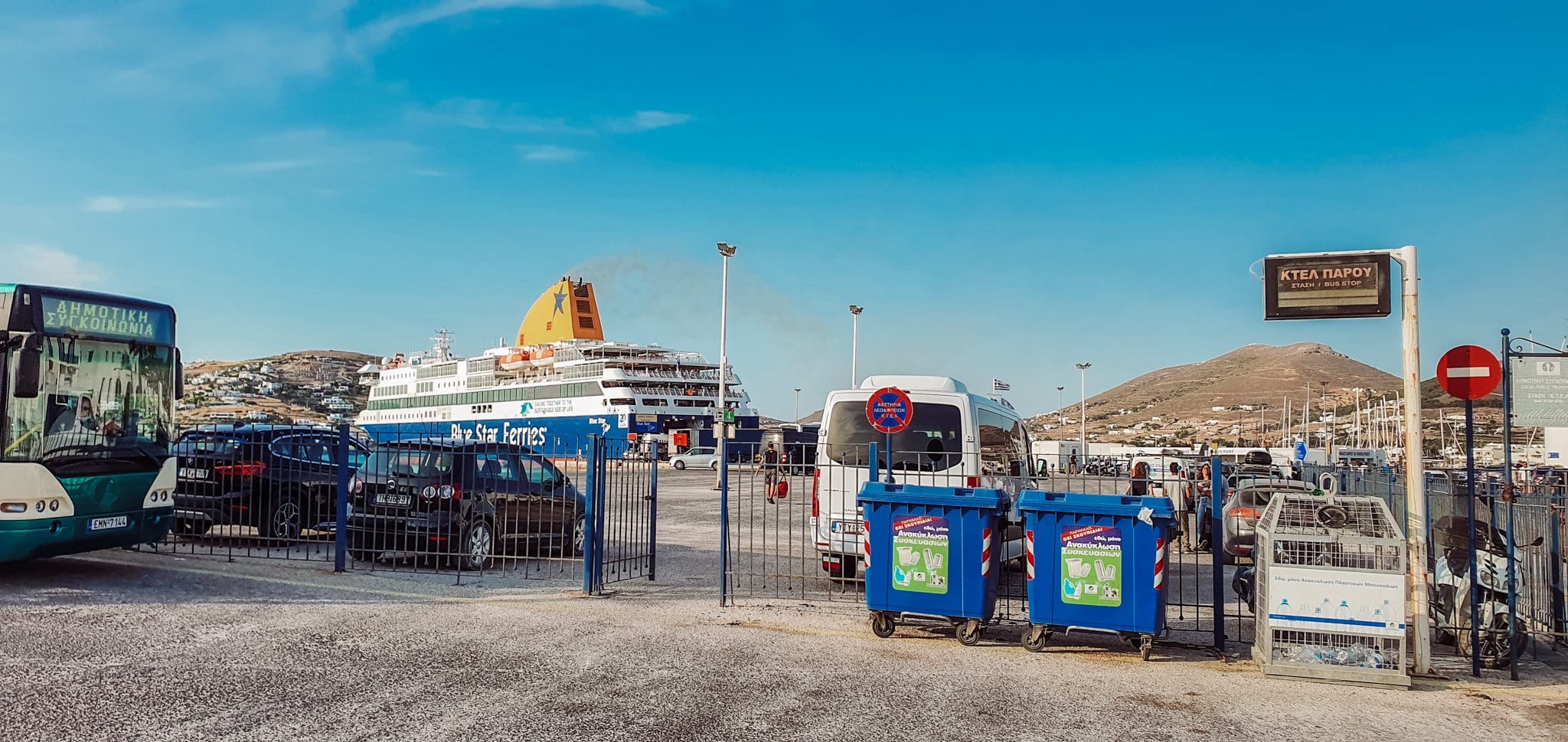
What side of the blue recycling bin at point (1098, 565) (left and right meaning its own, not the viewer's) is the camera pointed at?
front

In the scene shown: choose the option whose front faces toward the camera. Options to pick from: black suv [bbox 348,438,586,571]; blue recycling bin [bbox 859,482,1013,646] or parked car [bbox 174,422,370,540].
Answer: the blue recycling bin

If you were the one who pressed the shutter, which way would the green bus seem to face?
facing the viewer and to the right of the viewer

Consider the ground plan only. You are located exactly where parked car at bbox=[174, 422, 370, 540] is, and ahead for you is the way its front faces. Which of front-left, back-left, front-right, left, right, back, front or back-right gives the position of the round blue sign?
right

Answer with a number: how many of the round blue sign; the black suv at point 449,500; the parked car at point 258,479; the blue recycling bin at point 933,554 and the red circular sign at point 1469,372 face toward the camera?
3

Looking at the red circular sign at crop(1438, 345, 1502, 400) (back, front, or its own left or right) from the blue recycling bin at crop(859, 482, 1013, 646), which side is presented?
right

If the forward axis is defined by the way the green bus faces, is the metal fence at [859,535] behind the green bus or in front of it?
in front

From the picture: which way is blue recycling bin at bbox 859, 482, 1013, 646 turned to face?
toward the camera

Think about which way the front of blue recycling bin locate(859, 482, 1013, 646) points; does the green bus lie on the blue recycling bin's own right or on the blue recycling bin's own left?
on the blue recycling bin's own right

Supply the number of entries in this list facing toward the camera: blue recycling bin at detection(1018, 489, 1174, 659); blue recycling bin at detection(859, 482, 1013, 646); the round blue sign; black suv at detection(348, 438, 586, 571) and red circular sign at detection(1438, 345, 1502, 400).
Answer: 4

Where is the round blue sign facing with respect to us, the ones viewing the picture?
facing the viewer

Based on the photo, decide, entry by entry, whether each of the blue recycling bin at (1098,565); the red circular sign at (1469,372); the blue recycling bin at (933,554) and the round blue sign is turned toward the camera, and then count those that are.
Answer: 4

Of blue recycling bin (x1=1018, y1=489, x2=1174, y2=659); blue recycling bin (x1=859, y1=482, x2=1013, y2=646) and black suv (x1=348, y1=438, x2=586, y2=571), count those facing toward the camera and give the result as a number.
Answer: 2

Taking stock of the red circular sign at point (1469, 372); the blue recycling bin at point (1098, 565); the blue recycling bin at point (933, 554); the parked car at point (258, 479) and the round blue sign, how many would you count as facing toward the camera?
4
